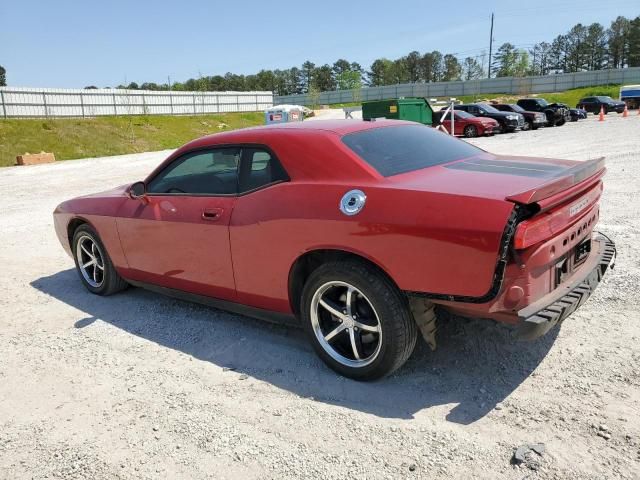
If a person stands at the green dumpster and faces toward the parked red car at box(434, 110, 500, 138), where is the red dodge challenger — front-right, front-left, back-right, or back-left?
back-right

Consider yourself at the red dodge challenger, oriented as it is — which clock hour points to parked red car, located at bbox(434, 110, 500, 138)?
The parked red car is roughly at 2 o'clock from the red dodge challenger.

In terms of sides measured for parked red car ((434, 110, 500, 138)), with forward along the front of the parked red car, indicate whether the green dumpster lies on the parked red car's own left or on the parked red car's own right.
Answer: on the parked red car's own right

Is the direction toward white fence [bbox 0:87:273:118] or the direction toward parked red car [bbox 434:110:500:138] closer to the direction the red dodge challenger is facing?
the white fence

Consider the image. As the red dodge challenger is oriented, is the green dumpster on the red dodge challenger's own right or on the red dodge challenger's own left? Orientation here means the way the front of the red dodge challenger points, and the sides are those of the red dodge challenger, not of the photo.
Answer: on the red dodge challenger's own right

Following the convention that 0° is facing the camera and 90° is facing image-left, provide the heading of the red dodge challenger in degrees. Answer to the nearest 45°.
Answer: approximately 135°
